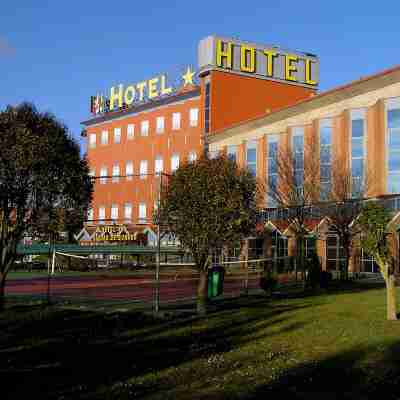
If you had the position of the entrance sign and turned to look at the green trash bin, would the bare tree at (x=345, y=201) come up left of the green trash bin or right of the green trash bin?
left

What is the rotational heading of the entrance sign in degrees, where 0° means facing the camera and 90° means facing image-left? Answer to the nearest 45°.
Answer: approximately 0°

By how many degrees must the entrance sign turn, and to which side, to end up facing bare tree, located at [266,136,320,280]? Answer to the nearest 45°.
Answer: approximately 90° to its left

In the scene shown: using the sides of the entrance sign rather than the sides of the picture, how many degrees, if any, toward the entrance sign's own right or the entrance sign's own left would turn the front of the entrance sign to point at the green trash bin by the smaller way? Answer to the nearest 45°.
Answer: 0° — it already faces it

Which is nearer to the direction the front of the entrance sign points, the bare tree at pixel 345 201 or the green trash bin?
the green trash bin

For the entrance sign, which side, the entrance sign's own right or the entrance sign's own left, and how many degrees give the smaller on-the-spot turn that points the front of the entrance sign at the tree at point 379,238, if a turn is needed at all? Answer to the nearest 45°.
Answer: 0° — it already faces it

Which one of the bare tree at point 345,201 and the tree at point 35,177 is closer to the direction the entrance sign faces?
the tree

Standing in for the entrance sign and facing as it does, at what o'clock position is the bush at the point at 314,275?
The bush is roughly at 11 o'clock from the entrance sign.

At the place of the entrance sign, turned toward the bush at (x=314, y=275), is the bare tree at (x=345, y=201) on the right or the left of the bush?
left

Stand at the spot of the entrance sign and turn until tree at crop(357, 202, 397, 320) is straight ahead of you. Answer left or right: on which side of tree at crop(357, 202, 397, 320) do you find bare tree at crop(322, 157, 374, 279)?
left
